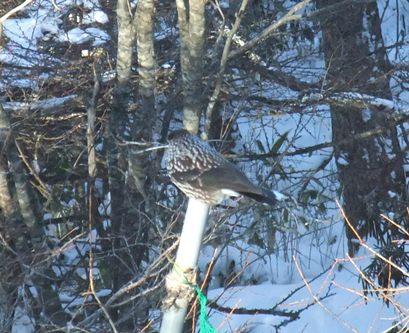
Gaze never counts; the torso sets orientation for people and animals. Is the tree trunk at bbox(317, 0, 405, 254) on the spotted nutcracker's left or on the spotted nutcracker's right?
on its right

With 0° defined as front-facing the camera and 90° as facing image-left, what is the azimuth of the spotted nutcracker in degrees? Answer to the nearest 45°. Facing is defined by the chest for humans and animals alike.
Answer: approximately 90°

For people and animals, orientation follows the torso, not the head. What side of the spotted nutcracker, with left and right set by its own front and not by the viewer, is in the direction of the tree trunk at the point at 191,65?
right
